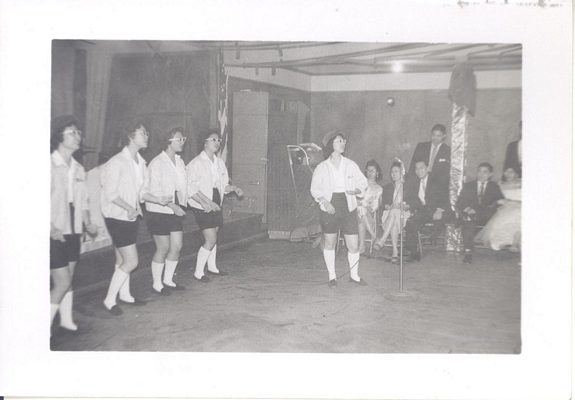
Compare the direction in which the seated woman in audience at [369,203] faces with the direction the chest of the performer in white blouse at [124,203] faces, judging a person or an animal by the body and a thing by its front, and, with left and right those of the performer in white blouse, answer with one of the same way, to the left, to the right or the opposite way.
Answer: to the right

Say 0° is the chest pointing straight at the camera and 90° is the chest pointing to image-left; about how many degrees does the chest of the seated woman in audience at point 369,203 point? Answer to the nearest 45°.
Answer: approximately 45°

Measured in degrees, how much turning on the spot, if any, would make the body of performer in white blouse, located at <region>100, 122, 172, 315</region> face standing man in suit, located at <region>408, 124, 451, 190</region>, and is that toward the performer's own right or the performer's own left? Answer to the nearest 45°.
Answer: approximately 45° to the performer's own left

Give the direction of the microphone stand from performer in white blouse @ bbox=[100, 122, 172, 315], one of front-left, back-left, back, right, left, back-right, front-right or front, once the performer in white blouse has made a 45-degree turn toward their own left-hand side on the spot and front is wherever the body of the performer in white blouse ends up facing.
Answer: front

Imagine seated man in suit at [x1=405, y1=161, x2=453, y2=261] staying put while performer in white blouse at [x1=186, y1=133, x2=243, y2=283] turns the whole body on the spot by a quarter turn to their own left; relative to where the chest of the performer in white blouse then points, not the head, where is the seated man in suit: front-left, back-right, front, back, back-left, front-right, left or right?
front-right

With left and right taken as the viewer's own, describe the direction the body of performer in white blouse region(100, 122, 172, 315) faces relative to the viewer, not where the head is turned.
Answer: facing the viewer and to the right of the viewer

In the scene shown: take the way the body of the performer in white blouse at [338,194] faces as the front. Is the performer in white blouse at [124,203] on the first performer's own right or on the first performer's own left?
on the first performer's own right

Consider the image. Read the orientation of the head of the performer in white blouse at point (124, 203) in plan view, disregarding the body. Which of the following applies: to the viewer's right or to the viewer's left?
to the viewer's right

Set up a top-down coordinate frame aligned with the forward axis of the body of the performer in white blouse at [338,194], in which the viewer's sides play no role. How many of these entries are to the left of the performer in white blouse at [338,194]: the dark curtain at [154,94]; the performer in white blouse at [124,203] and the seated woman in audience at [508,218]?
1

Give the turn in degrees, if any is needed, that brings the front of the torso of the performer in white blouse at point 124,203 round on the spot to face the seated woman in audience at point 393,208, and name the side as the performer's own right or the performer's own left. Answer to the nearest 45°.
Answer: approximately 45° to the performer's own left
